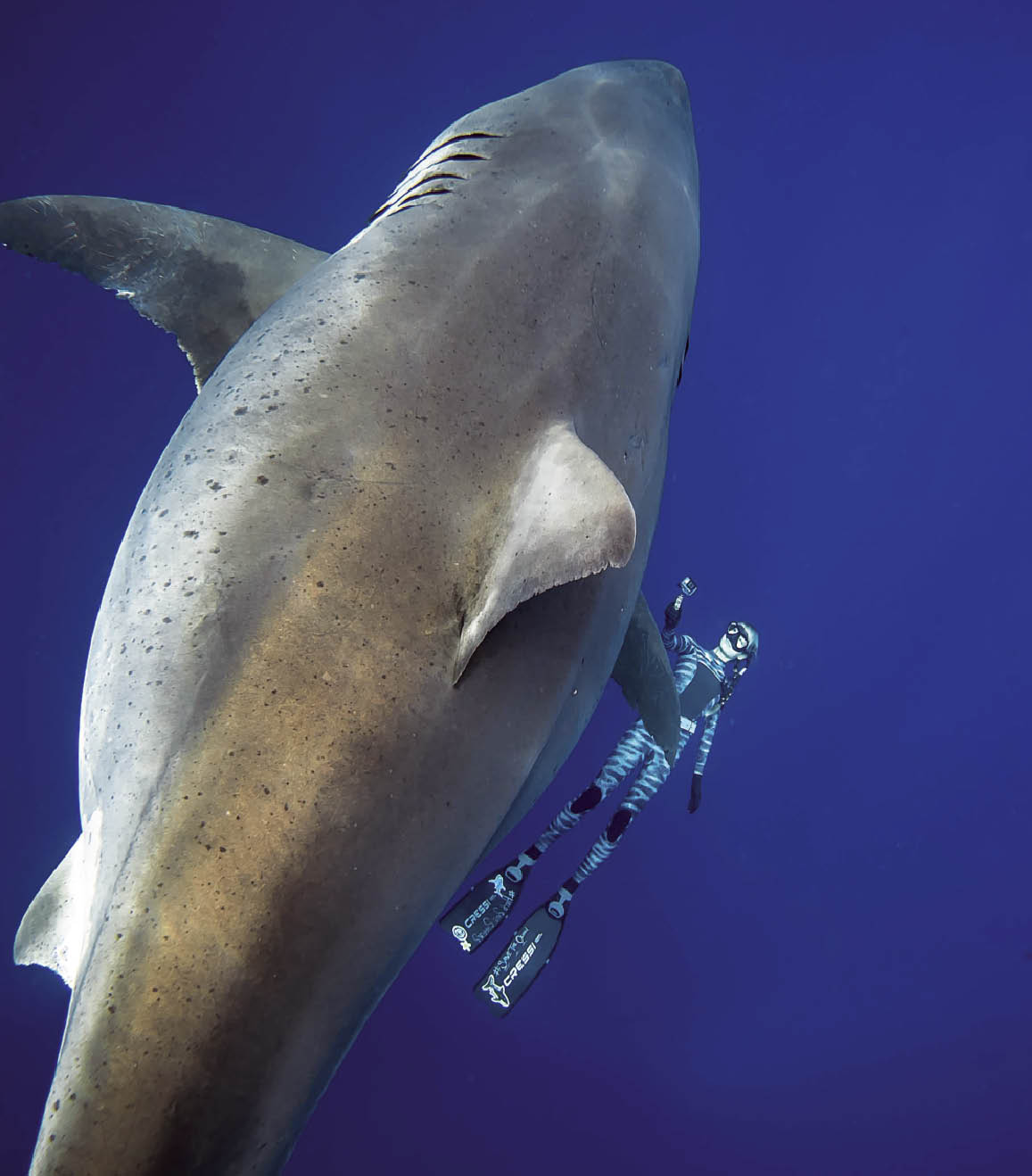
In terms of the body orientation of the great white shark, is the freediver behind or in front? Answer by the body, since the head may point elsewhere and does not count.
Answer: in front

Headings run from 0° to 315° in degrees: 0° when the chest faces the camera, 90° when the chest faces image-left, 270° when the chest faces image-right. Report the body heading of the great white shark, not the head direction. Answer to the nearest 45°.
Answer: approximately 225°
